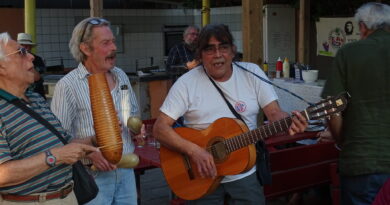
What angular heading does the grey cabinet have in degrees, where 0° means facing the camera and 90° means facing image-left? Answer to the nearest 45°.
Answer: approximately 0°

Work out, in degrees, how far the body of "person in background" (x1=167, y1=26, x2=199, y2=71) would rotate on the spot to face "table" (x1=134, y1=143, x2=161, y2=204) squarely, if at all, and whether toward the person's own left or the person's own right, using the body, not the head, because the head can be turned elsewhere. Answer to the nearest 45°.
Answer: approximately 45° to the person's own right

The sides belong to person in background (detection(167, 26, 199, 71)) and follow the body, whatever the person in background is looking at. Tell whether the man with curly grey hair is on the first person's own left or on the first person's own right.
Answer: on the first person's own right

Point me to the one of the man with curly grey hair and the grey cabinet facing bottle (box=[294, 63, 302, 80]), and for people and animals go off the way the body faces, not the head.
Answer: the grey cabinet

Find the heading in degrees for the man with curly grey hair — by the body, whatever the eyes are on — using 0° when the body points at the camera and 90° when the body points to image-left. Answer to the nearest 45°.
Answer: approximately 315°

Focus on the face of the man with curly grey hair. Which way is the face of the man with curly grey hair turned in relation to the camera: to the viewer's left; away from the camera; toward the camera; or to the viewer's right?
to the viewer's right

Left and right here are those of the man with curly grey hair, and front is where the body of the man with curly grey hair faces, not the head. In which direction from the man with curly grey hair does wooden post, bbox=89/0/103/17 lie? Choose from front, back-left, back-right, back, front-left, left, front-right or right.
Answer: back-left

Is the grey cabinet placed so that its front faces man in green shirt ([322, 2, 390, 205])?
yes

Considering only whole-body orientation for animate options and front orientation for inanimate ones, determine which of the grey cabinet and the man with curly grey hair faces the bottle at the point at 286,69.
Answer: the grey cabinet
